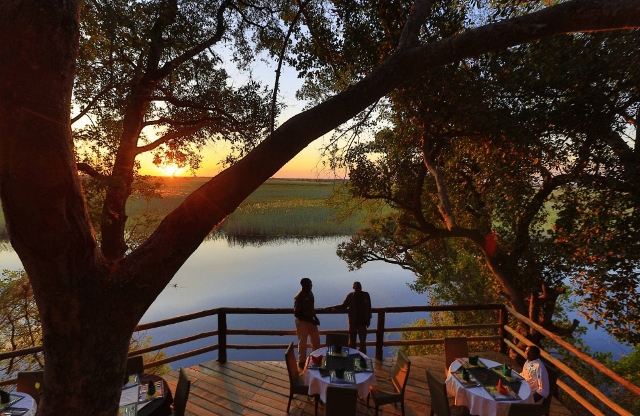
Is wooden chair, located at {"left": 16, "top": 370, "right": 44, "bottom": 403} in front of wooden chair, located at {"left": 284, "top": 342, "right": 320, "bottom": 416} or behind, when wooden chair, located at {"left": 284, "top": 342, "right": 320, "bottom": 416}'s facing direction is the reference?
behind

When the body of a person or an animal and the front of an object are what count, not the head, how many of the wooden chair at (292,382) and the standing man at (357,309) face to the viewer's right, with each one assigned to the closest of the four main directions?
1

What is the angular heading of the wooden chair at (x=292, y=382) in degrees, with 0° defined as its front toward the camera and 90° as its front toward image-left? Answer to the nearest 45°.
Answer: approximately 270°

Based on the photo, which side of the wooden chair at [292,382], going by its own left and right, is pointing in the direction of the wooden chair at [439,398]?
front

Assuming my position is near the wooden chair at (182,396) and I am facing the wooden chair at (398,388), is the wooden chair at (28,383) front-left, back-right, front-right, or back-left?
back-left

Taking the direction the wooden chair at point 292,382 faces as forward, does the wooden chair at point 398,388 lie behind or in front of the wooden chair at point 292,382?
in front

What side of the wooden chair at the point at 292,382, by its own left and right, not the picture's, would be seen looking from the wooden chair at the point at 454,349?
front

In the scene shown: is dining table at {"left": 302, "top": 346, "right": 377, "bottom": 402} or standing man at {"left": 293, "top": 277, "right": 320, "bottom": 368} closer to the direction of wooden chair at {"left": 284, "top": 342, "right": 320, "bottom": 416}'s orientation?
the dining table

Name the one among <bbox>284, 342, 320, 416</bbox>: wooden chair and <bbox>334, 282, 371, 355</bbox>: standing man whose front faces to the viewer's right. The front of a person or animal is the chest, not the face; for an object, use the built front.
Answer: the wooden chair

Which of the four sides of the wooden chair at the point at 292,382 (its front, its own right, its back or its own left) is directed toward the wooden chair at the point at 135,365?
back
